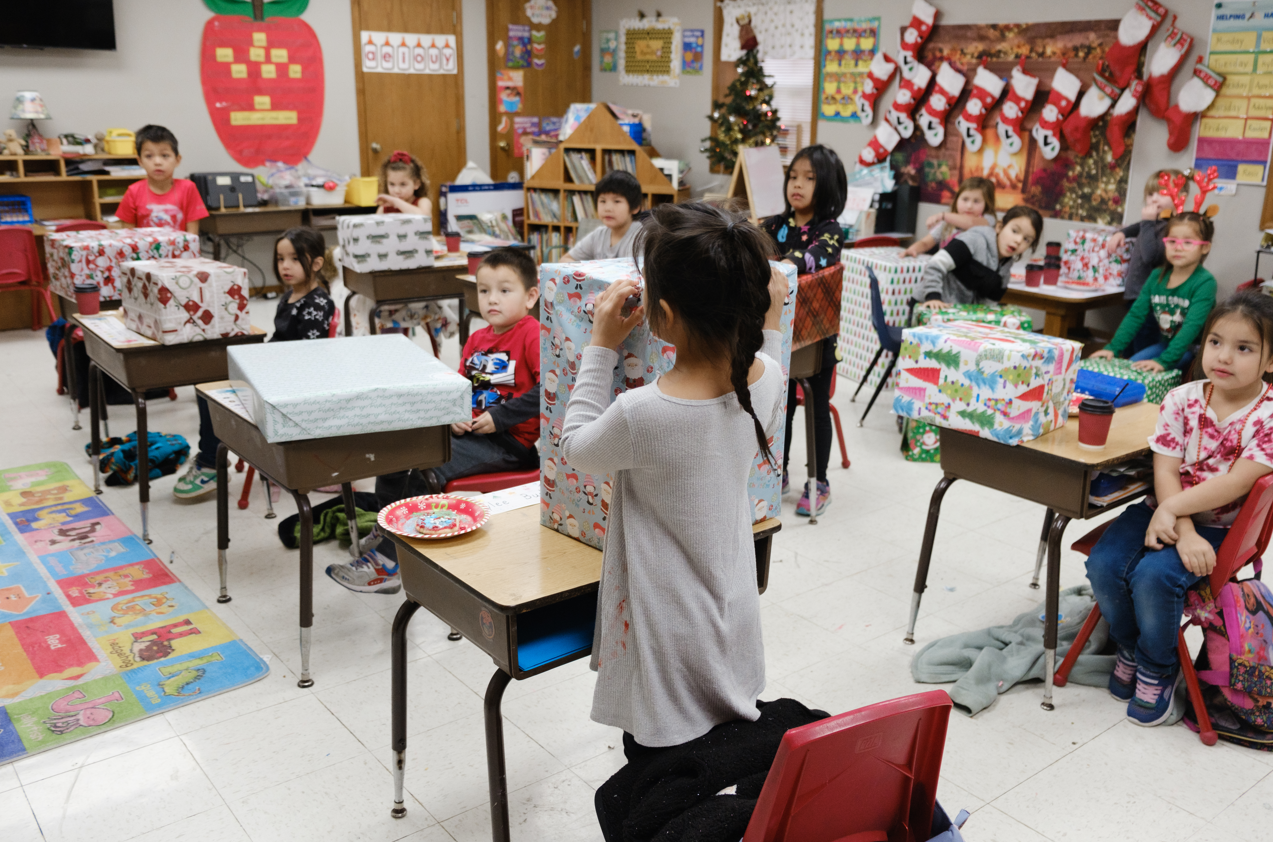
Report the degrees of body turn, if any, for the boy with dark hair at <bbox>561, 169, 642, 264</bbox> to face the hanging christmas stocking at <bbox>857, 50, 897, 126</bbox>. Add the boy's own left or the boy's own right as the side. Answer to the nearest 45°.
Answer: approximately 180°

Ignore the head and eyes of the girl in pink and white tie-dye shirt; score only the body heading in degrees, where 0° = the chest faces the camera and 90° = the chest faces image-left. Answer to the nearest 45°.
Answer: approximately 45°

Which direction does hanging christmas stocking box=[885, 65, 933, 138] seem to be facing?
toward the camera

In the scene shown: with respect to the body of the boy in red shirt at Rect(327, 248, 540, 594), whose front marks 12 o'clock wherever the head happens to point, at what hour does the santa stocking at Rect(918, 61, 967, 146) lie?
The santa stocking is roughly at 6 o'clock from the boy in red shirt.

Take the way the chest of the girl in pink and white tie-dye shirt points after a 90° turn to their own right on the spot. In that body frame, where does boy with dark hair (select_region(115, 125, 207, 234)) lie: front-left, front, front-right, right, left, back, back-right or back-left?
front-left

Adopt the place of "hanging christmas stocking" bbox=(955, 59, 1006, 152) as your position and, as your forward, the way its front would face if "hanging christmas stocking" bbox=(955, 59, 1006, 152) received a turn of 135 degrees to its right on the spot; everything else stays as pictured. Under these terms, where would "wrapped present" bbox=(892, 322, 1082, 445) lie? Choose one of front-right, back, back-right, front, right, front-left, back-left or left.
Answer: back-left

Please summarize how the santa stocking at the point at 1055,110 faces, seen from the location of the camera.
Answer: facing the viewer

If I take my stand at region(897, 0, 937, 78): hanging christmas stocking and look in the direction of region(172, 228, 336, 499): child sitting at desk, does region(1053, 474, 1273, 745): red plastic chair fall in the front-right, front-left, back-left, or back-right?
front-left

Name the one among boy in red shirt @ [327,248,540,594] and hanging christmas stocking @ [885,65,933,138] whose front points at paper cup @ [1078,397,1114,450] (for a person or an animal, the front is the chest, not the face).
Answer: the hanging christmas stocking

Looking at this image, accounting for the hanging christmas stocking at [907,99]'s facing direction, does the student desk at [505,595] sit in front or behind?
in front

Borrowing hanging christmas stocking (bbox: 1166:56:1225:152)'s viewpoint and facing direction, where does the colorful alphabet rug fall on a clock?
The colorful alphabet rug is roughly at 1 o'clock from the hanging christmas stocking.

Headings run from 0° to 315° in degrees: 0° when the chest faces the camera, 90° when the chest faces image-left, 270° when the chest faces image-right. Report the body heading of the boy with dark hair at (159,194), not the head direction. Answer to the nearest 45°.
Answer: approximately 0°

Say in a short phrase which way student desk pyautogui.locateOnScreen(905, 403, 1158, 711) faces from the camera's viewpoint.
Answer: facing the viewer and to the right of the viewer

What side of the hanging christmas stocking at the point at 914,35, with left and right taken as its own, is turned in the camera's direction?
front

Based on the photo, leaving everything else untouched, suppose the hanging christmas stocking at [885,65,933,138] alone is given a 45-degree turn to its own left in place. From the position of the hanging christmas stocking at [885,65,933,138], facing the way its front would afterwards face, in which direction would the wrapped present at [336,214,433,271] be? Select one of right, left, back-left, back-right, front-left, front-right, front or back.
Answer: right
